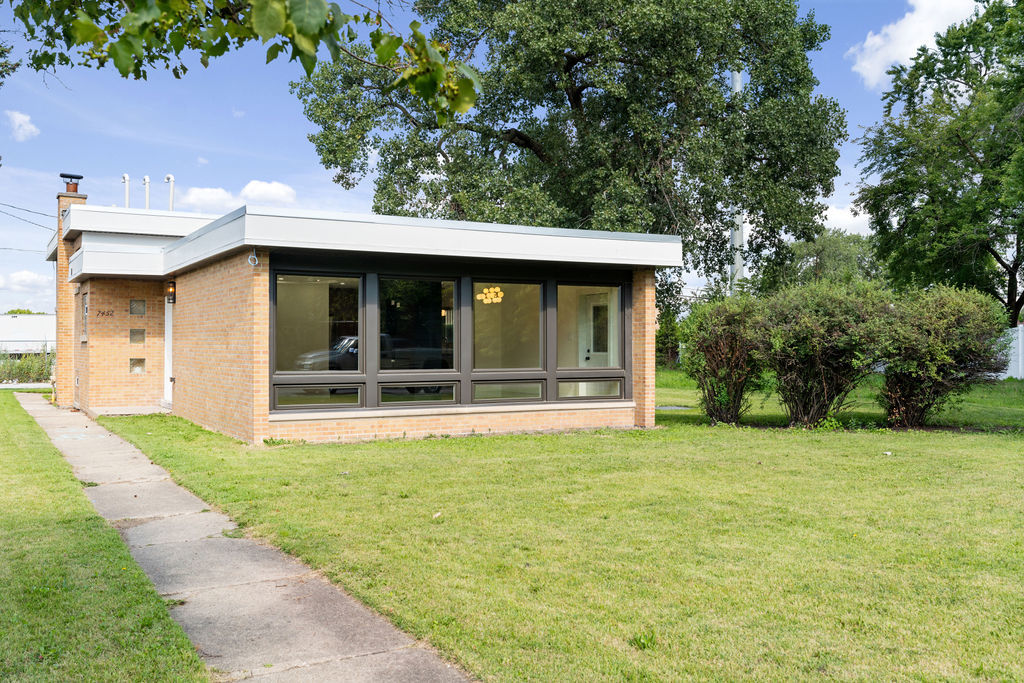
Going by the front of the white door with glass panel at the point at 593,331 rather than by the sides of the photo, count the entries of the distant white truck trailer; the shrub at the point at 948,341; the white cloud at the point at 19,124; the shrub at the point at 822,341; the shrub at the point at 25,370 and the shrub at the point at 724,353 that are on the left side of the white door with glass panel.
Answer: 3

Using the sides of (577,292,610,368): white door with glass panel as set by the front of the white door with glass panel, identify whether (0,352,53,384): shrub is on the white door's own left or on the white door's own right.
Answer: on the white door's own right

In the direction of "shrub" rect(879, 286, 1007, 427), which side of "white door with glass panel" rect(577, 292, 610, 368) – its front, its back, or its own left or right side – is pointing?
left

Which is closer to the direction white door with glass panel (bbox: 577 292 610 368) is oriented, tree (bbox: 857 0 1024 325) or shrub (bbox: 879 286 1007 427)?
the shrub

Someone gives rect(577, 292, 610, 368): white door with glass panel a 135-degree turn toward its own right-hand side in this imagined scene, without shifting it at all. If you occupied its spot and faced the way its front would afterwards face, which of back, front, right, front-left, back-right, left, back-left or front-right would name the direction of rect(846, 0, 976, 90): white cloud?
right

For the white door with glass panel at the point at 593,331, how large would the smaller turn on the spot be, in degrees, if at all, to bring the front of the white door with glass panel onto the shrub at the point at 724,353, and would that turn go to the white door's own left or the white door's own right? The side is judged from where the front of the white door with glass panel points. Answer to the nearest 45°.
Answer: approximately 90° to the white door's own left

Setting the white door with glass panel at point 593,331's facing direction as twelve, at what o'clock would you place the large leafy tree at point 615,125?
The large leafy tree is roughly at 6 o'clock from the white door with glass panel.

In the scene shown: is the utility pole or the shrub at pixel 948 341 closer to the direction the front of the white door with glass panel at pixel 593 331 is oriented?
the shrub

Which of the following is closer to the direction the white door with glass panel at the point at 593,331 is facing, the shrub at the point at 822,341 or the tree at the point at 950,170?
the shrub

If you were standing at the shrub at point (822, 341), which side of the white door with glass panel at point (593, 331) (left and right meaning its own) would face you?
left

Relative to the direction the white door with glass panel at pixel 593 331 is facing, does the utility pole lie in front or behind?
behind

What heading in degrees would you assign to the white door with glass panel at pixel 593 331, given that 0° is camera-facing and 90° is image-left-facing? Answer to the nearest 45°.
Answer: approximately 0°
